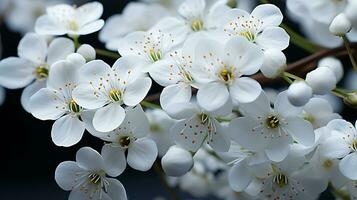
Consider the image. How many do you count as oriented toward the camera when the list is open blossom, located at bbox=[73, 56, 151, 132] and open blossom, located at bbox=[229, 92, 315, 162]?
2

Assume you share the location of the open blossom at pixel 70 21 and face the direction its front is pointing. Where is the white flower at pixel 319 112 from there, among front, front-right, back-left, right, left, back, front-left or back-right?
front-left

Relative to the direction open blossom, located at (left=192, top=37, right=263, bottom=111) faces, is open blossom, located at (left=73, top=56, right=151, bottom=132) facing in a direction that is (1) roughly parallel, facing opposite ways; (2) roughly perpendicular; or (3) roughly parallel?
roughly parallel

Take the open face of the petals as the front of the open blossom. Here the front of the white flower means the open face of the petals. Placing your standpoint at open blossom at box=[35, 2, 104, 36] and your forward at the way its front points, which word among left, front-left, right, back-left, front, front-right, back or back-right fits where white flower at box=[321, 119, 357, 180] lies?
front-left

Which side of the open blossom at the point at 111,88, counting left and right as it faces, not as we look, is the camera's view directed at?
front

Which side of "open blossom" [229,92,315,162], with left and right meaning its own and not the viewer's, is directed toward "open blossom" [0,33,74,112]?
right

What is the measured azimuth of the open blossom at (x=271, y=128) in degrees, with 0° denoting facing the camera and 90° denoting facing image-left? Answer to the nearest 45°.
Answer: approximately 0°

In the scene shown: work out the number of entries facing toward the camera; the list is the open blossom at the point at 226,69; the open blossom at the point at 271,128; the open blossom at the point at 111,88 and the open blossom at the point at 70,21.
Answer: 4

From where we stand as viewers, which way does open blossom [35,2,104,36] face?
facing the viewer
